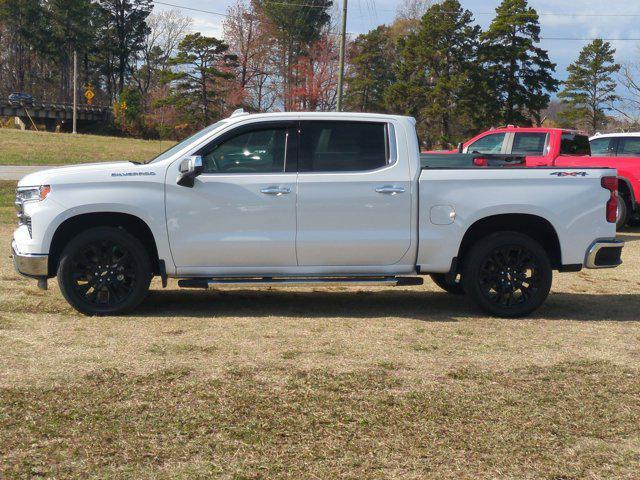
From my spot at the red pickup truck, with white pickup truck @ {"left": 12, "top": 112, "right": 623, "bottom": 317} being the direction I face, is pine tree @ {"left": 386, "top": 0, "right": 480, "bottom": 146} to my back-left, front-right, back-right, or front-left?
back-right

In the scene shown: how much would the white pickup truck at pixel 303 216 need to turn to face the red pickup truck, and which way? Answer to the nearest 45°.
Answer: approximately 135° to its right

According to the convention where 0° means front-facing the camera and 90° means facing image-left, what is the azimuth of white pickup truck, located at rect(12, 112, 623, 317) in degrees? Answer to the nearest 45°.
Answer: approximately 90°

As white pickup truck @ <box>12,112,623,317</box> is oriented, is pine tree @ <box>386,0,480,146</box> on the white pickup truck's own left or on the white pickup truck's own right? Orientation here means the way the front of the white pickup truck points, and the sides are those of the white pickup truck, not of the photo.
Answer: on the white pickup truck's own right

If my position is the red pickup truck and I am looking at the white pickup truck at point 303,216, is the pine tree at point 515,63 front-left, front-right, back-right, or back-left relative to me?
back-right

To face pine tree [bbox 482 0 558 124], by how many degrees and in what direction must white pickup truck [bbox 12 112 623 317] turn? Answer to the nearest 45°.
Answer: approximately 90° to its right
